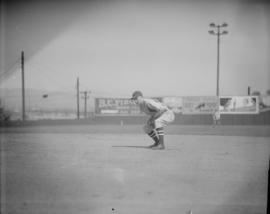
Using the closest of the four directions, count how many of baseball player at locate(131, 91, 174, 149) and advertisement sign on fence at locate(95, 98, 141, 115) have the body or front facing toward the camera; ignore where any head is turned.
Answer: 1

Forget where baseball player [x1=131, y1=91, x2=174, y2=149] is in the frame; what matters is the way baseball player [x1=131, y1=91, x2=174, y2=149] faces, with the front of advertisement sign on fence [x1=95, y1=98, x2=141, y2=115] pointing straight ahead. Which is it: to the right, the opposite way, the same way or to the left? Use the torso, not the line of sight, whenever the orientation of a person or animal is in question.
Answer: to the right

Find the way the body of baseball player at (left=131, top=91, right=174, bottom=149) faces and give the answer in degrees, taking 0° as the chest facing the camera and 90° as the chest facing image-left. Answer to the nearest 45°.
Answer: approximately 90°

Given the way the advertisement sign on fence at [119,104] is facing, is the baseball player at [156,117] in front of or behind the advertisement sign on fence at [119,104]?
in front

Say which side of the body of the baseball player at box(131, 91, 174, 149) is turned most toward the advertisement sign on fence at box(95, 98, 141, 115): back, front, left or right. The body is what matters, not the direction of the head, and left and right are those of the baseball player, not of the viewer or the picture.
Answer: right
